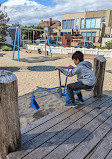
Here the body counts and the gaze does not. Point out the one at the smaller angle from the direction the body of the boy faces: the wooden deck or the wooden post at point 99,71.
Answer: the wooden deck

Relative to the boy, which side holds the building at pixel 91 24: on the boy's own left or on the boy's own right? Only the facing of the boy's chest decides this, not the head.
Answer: on the boy's own right

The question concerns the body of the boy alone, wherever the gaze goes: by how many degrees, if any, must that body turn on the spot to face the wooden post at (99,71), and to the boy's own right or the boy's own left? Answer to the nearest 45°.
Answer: approximately 135° to the boy's own right

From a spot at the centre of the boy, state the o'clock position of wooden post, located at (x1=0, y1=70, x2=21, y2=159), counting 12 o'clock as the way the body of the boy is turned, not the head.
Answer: The wooden post is roughly at 10 o'clock from the boy.

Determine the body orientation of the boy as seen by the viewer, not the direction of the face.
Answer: to the viewer's left
